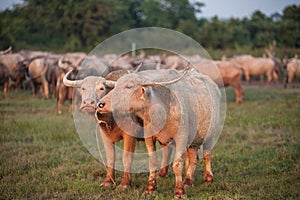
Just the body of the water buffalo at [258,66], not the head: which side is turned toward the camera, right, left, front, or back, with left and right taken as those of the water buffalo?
left

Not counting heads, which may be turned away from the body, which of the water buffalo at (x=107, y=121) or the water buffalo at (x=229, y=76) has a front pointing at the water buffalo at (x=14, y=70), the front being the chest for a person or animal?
the water buffalo at (x=229, y=76)

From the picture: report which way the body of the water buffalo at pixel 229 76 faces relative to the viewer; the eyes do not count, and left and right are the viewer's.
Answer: facing to the left of the viewer

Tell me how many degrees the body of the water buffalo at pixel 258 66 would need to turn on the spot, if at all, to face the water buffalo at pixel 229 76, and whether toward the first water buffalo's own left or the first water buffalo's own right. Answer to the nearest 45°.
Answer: approximately 90° to the first water buffalo's own left

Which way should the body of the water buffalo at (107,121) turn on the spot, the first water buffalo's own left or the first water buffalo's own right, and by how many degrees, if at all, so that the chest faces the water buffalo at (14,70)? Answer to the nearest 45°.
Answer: approximately 135° to the first water buffalo's own right

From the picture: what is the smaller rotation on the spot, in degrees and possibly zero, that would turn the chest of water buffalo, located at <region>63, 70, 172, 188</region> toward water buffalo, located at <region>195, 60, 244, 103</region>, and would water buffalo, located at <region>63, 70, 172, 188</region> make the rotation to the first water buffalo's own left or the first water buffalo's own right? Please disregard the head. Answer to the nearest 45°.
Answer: approximately 180°

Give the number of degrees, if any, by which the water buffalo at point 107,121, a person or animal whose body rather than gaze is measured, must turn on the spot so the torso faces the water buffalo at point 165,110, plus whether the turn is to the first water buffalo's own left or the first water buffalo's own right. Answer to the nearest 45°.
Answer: approximately 90° to the first water buffalo's own left

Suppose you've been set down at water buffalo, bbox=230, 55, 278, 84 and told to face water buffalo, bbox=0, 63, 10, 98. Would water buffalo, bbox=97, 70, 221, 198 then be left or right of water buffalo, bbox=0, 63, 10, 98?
left
